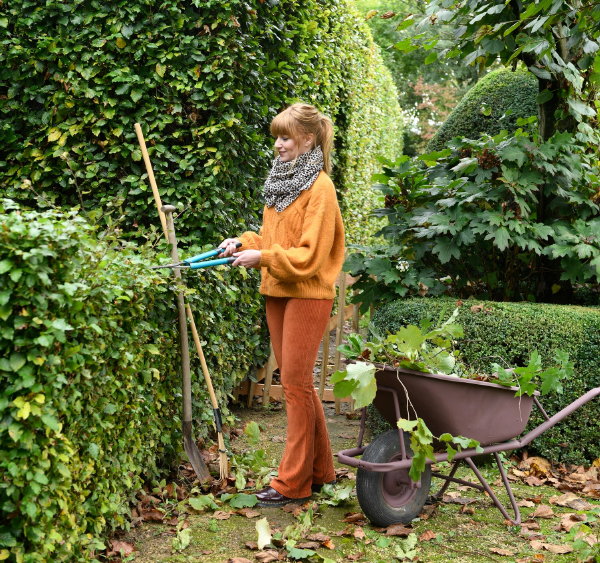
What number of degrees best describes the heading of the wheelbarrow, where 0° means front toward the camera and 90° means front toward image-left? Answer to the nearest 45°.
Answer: approximately 45°

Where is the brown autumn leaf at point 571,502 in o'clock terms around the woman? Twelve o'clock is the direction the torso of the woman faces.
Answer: The brown autumn leaf is roughly at 7 o'clock from the woman.

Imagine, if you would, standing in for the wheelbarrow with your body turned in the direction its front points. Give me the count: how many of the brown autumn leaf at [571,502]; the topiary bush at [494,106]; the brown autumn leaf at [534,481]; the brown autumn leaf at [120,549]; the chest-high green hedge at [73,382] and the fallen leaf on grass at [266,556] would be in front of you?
3

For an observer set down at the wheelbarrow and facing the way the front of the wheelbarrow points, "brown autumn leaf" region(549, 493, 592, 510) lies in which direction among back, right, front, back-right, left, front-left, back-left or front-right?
back
